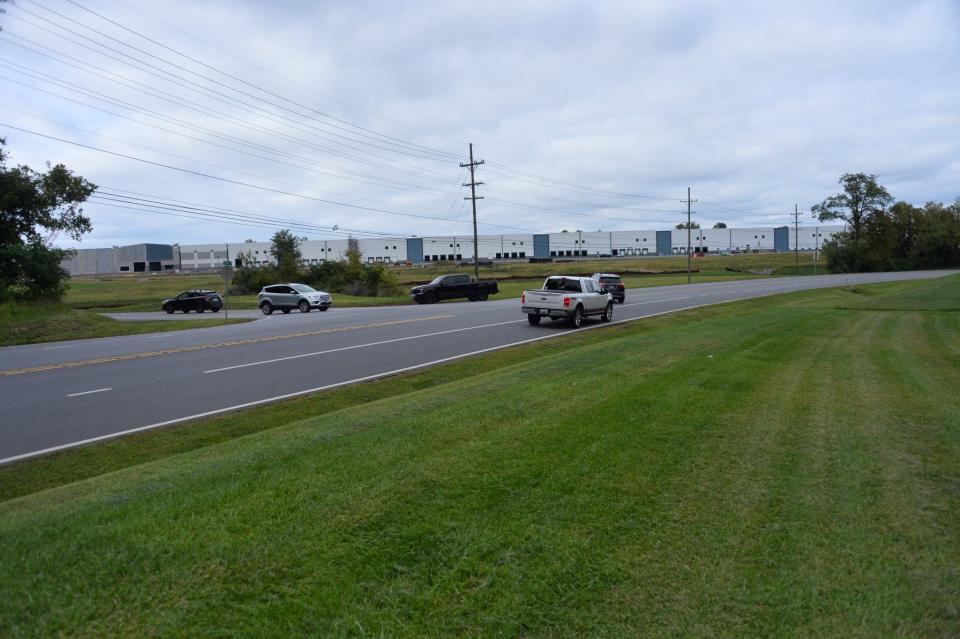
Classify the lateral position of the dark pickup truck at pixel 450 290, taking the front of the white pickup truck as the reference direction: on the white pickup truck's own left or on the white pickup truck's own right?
on the white pickup truck's own left

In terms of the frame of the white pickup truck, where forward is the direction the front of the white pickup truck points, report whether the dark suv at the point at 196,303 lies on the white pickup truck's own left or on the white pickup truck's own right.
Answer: on the white pickup truck's own left

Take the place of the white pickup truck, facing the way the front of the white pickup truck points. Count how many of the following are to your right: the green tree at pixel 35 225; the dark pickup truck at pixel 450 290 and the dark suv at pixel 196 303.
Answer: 0

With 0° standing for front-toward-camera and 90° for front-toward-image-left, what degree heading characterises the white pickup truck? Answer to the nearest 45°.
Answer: approximately 225°

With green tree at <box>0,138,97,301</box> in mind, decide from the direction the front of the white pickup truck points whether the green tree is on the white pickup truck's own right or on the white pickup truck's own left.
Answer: on the white pickup truck's own left

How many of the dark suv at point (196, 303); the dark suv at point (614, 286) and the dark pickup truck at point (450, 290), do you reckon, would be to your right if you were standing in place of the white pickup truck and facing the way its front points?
0

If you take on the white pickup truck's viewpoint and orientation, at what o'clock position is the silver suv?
The silver suv is roughly at 9 o'clock from the white pickup truck.

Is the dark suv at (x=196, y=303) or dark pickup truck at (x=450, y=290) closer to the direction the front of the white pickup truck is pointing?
the dark pickup truck

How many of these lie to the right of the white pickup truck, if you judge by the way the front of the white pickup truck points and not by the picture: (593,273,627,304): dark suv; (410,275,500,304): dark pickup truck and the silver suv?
0

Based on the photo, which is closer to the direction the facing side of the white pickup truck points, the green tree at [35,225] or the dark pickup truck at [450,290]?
the dark pickup truck

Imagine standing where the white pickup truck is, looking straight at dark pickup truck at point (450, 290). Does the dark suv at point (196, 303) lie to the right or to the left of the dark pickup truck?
left

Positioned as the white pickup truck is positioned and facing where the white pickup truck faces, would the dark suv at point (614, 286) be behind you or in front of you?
in front
